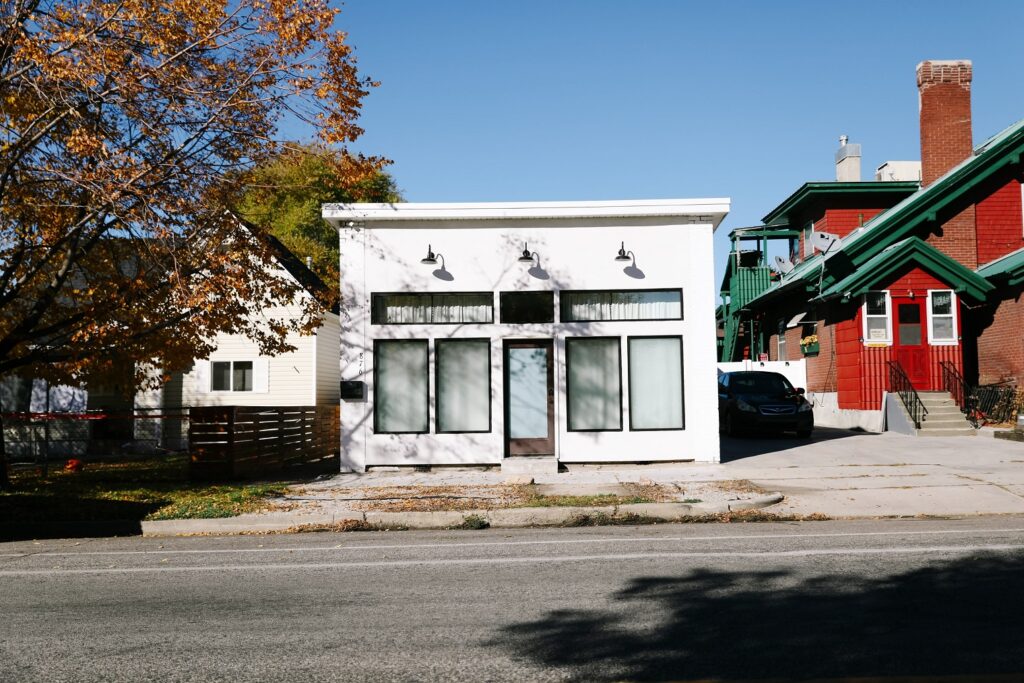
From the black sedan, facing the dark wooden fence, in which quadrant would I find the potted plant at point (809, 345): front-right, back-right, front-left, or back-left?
back-right

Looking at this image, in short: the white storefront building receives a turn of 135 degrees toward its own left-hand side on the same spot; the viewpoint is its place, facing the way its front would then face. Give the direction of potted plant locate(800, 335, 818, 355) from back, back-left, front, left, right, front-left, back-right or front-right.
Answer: front

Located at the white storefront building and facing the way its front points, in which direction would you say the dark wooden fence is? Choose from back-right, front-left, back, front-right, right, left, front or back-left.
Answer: right

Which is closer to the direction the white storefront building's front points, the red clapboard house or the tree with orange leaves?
the tree with orange leaves

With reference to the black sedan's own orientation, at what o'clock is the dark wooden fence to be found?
The dark wooden fence is roughly at 3 o'clock from the black sedan.

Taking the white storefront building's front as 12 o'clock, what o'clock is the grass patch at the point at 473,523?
The grass patch is roughly at 12 o'clock from the white storefront building.

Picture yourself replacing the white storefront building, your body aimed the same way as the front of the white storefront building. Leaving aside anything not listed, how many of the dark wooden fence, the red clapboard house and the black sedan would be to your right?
1

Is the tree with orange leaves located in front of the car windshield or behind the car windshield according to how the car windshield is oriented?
in front

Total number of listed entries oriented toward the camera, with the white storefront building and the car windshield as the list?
2

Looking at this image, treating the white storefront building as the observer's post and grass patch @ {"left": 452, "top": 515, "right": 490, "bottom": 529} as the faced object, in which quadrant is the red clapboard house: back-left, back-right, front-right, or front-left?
back-left

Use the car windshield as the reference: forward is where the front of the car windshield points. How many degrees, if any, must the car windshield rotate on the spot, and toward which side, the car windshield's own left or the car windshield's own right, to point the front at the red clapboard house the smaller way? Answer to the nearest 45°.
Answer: approximately 135° to the car windshield's own left

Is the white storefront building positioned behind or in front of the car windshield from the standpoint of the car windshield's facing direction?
in front

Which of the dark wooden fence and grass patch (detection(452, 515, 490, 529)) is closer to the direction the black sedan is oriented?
the grass patch

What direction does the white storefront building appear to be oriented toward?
toward the camera

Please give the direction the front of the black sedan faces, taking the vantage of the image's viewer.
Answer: facing the viewer and to the right of the viewer

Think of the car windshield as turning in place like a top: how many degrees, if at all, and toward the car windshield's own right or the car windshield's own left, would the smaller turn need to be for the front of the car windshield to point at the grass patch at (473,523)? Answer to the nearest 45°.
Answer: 0° — it already faces it

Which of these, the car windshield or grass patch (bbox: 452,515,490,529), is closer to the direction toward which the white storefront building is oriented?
the grass patch
